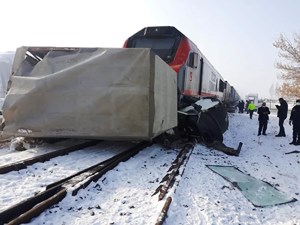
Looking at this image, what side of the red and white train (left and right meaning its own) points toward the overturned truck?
front

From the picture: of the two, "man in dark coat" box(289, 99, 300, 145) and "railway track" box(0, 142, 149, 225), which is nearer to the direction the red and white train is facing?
the railway track

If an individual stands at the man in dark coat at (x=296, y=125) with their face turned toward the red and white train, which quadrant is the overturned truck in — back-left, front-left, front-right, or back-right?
front-left

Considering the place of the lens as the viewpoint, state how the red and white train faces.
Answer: facing the viewer and to the left of the viewer

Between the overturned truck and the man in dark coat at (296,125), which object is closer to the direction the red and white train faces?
the overturned truck

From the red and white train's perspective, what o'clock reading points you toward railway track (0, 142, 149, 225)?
The railway track is roughly at 11 o'clock from the red and white train.

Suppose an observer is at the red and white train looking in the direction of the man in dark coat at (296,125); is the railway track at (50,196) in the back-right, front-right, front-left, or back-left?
front-right
